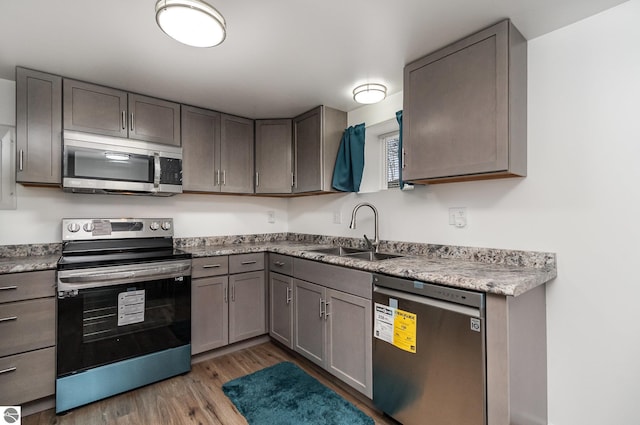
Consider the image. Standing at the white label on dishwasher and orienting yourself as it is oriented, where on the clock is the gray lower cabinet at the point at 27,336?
The gray lower cabinet is roughly at 1 o'clock from the white label on dishwasher.

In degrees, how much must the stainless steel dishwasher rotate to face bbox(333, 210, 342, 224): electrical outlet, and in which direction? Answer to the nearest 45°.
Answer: approximately 90° to its right

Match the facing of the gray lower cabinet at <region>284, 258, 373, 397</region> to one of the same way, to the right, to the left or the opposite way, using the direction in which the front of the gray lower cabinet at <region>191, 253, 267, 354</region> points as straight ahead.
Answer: to the right

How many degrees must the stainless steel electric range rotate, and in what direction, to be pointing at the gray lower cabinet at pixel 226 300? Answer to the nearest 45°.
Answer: approximately 90° to its left

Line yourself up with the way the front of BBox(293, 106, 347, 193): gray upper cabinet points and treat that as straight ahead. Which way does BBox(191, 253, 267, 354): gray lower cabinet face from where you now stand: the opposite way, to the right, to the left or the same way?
to the left

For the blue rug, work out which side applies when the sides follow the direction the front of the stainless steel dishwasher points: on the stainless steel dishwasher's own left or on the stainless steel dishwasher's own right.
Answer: on the stainless steel dishwasher's own right

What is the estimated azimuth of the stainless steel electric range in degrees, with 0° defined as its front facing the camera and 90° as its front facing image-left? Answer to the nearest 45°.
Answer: approximately 0°

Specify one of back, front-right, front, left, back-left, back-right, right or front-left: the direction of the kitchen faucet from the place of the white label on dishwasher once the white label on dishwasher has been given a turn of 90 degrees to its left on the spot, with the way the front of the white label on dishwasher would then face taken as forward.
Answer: back-left
